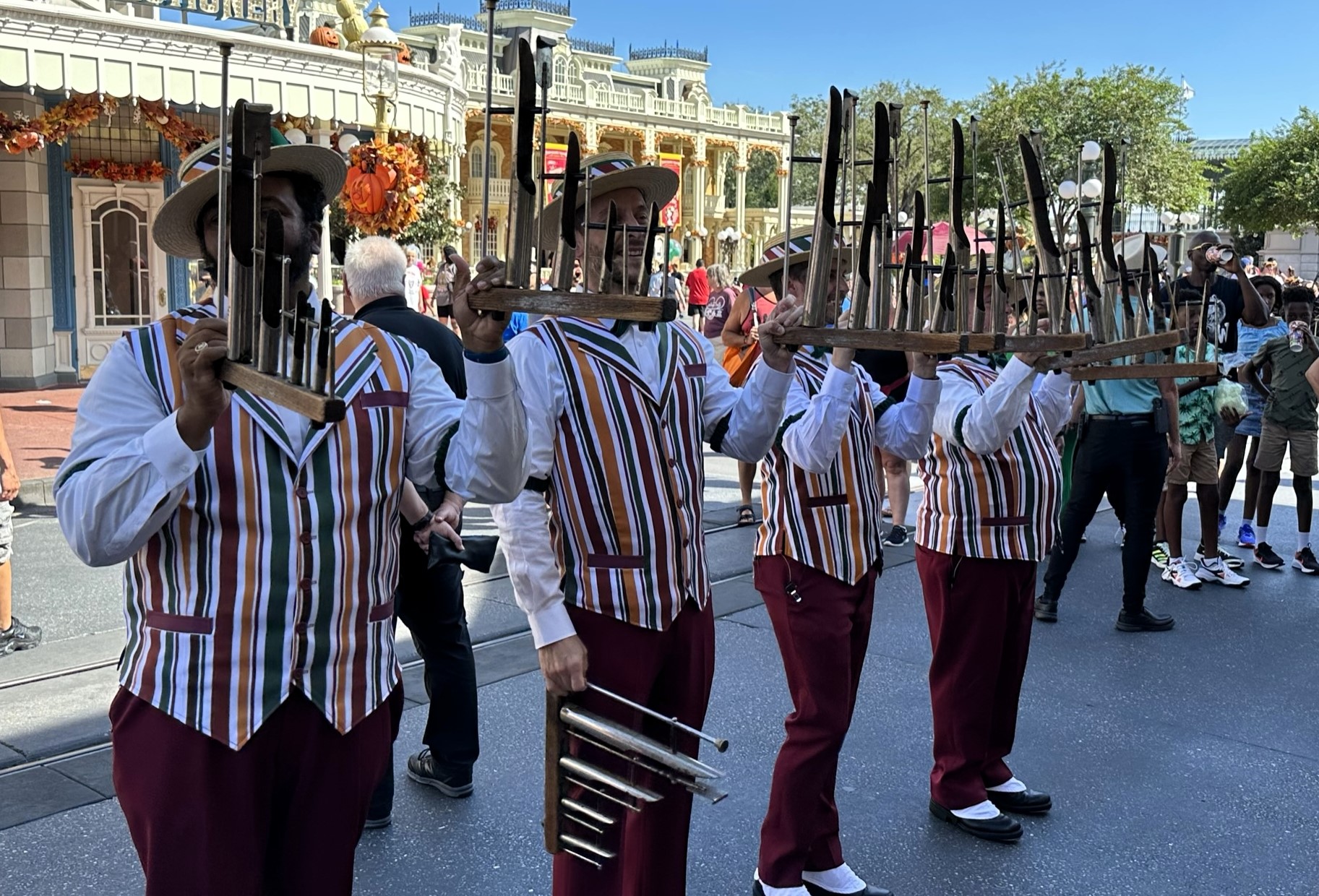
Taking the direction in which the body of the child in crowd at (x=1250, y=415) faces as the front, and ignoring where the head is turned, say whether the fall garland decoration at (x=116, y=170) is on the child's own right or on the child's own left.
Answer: on the child's own right

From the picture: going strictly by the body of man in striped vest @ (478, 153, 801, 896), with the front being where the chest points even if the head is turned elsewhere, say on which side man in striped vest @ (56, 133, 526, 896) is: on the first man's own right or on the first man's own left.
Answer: on the first man's own right

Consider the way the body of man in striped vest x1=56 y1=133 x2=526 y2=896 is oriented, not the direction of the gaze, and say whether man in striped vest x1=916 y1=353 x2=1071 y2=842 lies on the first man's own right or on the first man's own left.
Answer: on the first man's own left

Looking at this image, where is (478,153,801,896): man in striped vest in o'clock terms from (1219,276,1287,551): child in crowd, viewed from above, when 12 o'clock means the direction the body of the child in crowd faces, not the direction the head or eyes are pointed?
The man in striped vest is roughly at 11 o'clock from the child in crowd.

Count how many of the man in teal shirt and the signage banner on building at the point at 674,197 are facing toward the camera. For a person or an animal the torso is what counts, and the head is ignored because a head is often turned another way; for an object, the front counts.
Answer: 1
